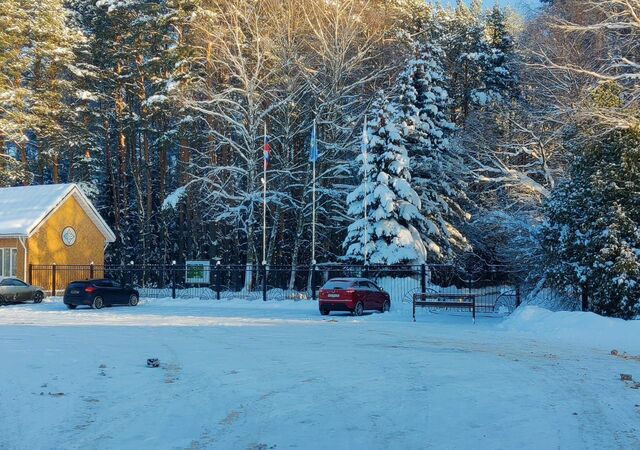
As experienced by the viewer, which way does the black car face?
facing away from the viewer and to the right of the viewer

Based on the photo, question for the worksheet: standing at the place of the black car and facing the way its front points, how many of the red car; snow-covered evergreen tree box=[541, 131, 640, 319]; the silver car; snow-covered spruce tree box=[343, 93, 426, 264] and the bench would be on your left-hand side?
1

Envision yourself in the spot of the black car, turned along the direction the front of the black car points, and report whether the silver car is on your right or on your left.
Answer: on your left

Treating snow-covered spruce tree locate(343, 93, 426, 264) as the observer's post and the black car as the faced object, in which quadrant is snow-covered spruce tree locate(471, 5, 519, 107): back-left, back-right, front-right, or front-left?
back-right

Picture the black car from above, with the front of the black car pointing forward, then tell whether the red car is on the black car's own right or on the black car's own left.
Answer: on the black car's own right

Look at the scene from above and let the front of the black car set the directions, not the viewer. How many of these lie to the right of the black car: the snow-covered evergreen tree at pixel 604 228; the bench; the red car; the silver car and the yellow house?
3
